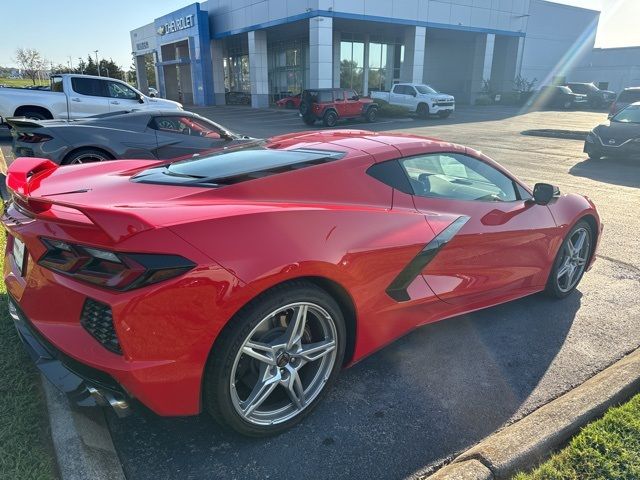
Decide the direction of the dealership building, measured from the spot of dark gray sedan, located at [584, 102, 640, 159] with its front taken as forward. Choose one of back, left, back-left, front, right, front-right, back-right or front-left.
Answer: right

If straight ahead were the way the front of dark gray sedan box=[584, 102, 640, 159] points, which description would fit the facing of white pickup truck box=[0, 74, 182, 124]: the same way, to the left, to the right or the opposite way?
the opposite way

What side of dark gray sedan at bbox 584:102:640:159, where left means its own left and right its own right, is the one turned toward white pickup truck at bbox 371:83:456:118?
right

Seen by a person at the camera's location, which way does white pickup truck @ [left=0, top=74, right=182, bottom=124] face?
facing to the right of the viewer

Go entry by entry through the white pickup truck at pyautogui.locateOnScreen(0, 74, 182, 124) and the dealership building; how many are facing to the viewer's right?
1

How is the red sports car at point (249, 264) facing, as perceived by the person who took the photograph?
facing away from the viewer and to the right of the viewer

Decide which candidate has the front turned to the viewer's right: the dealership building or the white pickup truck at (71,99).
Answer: the white pickup truck

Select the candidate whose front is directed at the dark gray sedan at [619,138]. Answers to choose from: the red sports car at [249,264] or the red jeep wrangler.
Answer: the red sports car

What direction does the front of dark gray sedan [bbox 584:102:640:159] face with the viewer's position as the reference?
facing the viewer and to the left of the viewer

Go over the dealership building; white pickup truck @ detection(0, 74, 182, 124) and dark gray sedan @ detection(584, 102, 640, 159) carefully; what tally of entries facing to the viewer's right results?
1

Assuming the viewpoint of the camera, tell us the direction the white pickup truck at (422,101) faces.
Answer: facing the viewer and to the right of the viewer

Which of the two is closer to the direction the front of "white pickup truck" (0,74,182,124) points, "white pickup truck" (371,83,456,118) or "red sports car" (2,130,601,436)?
the white pickup truck

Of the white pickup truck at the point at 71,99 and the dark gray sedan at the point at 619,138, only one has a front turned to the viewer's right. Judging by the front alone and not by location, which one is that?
the white pickup truck

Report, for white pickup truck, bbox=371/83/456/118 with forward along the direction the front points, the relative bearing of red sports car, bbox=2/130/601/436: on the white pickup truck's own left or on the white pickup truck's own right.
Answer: on the white pickup truck's own right

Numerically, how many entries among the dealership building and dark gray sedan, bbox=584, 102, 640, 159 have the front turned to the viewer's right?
0

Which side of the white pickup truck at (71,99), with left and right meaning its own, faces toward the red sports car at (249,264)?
right
